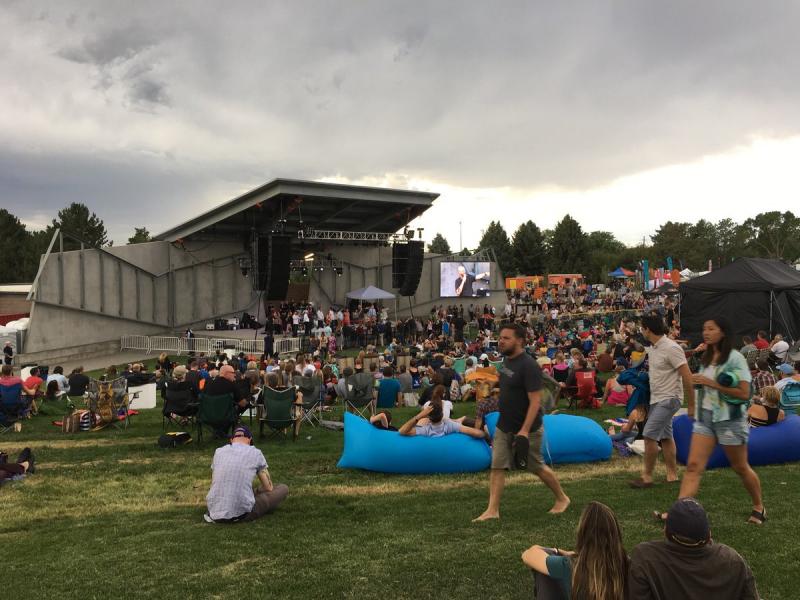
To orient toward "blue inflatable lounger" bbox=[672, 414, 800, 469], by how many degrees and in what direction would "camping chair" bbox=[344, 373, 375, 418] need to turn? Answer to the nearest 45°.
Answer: approximately 135° to its right

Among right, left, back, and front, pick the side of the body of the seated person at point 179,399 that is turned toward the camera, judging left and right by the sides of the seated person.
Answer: back

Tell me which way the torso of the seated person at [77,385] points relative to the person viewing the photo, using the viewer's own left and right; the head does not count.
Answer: facing away from the viewer and to the right of the viewer

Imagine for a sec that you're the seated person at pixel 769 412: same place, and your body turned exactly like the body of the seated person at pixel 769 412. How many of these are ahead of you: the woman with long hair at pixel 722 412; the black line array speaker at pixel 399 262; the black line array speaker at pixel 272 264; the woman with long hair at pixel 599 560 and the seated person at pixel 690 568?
2

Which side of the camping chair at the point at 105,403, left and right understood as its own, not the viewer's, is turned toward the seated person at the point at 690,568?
back

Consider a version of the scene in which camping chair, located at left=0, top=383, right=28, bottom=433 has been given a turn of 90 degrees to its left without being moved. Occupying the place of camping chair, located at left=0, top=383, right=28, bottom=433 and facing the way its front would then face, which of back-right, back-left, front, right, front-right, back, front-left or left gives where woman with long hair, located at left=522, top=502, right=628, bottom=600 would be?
back-left

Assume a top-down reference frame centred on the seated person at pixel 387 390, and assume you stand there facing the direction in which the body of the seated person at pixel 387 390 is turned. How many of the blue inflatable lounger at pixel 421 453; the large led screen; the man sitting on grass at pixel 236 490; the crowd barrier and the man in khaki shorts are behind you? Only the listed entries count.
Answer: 3

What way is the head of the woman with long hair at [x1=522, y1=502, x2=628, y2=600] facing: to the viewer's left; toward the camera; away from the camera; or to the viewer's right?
away from the camera

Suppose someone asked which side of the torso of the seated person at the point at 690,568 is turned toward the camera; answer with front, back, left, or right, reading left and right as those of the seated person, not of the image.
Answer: back

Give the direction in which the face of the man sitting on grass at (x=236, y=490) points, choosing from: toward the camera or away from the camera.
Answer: away from the camera

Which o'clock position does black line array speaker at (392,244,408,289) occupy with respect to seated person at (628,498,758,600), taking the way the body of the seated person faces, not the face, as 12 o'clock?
The black line array speaker is roughly at 11 o'clock from the seated person.

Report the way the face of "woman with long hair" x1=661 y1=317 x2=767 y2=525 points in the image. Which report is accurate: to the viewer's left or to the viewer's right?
to the viewer's left

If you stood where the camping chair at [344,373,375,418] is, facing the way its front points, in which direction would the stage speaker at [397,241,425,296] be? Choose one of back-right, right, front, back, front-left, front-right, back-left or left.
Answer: front

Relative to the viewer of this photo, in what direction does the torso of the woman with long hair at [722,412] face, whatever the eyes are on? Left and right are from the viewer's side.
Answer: facing the viewer and to the left of the viewer

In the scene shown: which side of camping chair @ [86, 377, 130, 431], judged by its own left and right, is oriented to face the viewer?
back

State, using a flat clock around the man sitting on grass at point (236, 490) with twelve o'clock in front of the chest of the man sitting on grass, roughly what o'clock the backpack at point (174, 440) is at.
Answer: The backpack is roughly at 10 o'clock from the man sitting on grass.

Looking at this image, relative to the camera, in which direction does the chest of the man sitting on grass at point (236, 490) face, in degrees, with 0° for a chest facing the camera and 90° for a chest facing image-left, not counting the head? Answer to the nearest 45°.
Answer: approximately 225°

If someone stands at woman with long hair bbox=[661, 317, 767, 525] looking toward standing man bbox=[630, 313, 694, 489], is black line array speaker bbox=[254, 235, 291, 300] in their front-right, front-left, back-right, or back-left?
front-left

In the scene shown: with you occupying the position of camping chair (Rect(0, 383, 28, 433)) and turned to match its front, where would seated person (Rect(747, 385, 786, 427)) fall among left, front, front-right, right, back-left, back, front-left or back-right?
right
